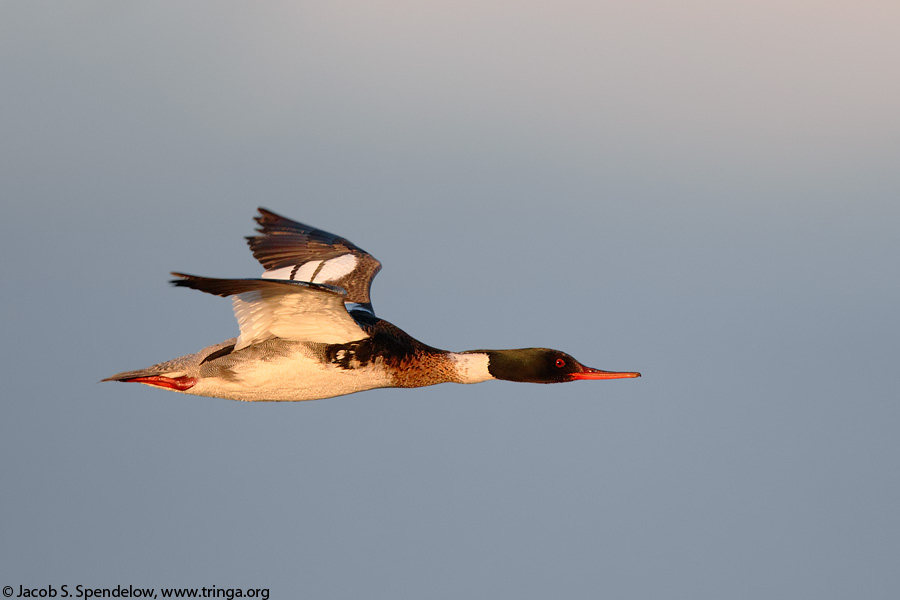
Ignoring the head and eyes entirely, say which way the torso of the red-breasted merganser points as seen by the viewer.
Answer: to the viewer's right
